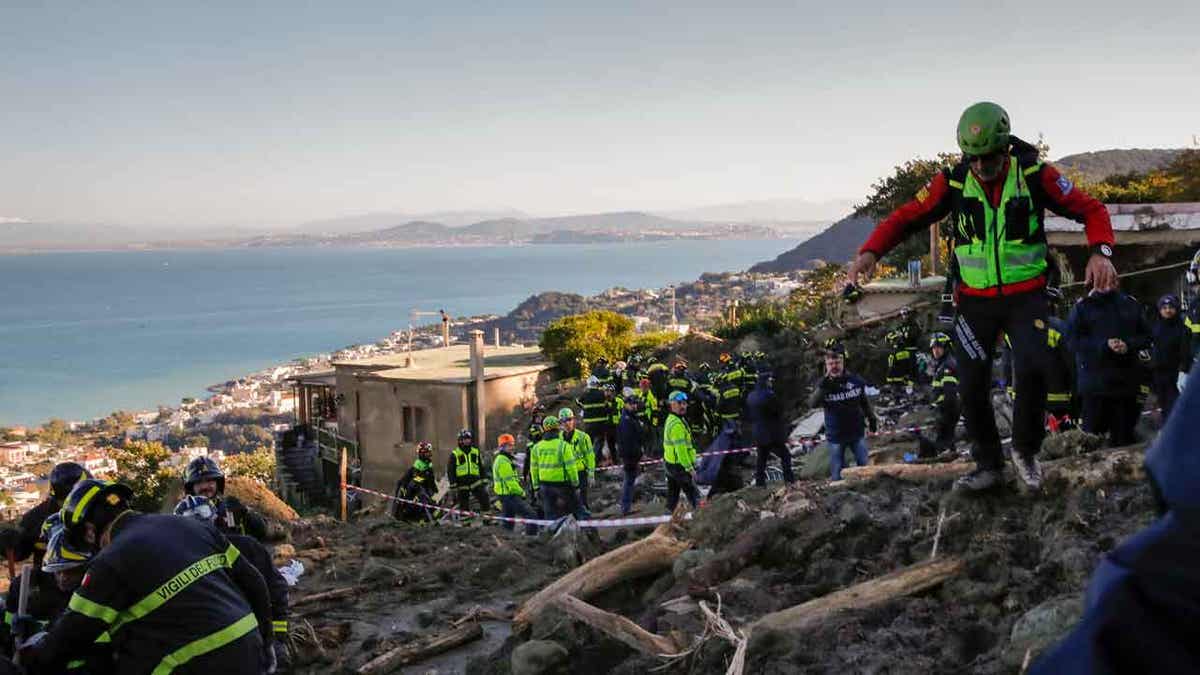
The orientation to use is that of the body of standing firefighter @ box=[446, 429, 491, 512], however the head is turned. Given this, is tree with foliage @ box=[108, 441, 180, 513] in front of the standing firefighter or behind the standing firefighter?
behind

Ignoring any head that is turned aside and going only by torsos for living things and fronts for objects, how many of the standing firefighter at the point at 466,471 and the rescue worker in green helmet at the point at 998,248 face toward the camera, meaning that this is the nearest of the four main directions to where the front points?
2

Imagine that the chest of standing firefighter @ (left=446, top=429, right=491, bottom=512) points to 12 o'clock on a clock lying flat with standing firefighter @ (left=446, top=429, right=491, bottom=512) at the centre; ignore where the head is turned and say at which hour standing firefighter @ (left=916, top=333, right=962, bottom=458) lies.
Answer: standing firefighter @ (left=916, top=333, right=962, bottom=458) is roughly at 10 o'clock from standing firefighter @ (left=446, top=429, right=491, bottom=512).

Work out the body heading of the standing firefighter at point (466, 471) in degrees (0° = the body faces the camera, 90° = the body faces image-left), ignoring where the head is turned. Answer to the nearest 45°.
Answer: approximately 0°

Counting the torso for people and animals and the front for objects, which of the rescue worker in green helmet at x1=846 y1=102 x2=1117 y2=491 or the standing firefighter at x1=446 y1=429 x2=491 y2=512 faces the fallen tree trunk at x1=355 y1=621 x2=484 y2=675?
the standing firefighter

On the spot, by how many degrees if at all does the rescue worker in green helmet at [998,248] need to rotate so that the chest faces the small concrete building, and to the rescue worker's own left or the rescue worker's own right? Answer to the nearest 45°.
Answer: approximately 135° to the rescue worker's own right

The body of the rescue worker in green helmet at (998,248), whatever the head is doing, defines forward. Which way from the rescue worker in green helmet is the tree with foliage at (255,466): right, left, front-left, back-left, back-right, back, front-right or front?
back-right

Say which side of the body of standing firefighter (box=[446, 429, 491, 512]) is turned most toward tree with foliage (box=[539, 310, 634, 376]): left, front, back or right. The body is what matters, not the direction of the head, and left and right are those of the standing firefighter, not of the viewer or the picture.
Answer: back

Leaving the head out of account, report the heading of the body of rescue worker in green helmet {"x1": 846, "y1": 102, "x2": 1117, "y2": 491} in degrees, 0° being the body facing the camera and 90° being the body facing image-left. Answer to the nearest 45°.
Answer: approximately 0°

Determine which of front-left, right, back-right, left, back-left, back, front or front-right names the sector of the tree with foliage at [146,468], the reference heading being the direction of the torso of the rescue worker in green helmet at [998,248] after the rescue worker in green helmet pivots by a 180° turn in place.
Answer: front-left

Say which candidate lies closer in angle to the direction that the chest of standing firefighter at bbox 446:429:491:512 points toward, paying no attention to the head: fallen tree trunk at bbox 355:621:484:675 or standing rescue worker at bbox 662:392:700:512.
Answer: the fallen tree trunk
